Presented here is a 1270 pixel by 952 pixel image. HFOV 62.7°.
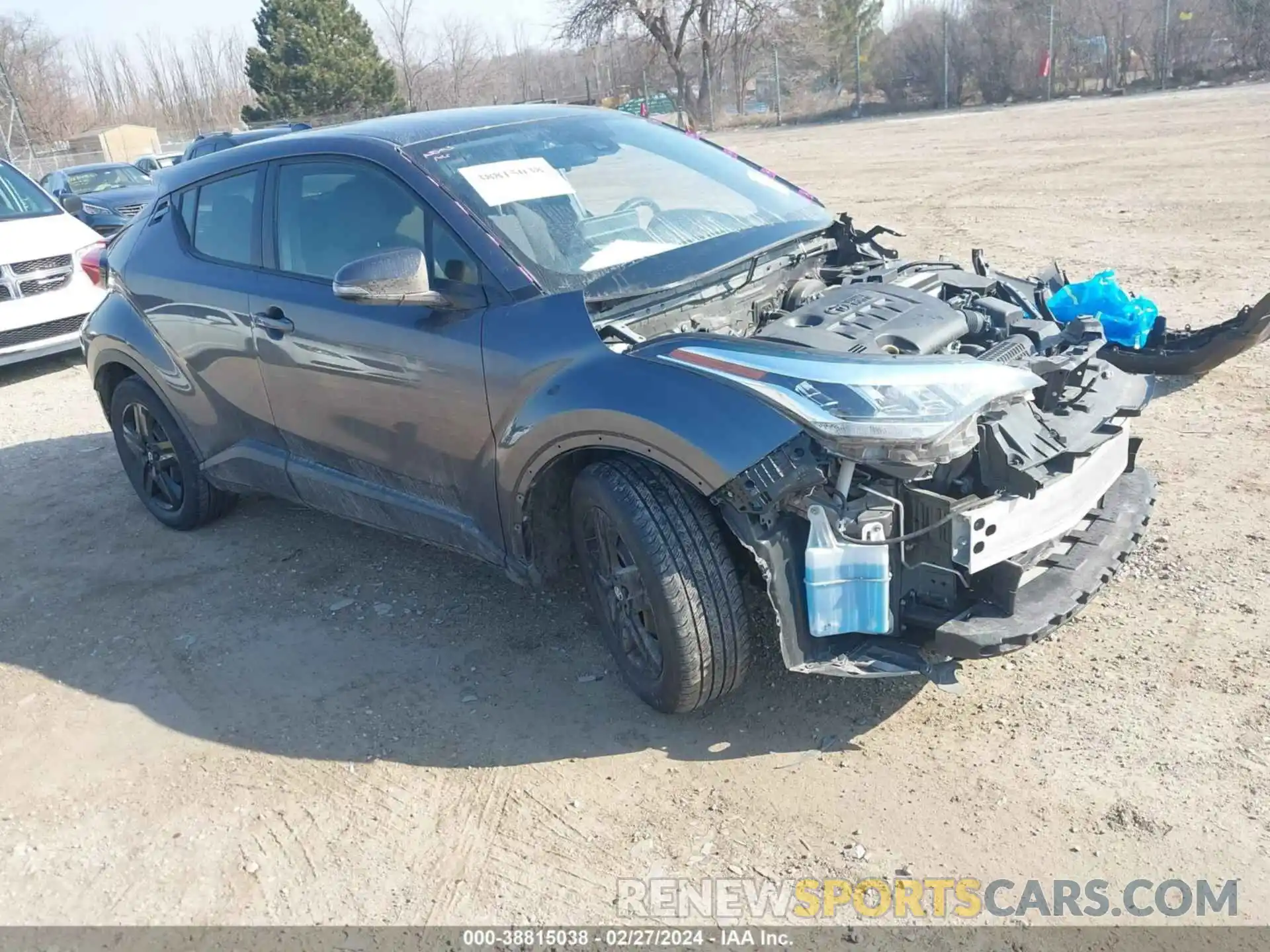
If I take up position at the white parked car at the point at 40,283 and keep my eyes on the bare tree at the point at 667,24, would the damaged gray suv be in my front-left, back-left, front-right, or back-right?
back-right

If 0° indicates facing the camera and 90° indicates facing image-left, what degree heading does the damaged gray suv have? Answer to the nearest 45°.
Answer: approximately 315°

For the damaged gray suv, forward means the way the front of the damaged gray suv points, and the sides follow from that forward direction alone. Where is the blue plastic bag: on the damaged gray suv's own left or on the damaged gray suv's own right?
on the damaged gray suv's own left

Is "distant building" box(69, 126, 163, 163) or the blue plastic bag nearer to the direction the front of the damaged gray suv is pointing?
the blue plastic bag

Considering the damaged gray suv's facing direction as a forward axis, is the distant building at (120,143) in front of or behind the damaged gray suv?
behind

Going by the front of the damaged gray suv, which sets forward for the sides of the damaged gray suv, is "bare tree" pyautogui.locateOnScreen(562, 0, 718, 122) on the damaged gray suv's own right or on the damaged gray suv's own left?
on the damaged gray suv's own left

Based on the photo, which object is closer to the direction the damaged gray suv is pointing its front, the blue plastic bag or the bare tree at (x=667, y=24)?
the blue plastic bag

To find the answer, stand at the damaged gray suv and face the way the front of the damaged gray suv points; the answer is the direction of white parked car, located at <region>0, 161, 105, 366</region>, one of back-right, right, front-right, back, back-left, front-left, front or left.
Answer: back

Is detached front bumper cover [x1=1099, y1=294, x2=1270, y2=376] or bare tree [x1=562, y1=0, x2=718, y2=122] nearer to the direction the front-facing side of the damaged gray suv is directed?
the detached front bumper cover
